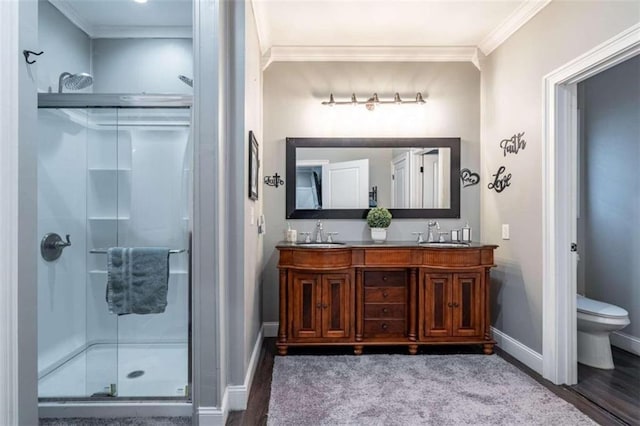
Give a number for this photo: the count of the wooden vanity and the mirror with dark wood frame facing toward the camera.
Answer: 2

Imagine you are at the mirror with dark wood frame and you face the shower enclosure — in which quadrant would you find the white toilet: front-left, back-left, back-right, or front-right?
back-left

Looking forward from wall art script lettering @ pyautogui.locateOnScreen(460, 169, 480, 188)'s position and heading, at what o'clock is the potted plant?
The potted plant is roughly at 2 o'clock from the wall art script lettering.

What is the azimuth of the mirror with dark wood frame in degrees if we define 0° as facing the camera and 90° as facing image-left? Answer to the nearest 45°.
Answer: approximately 0°

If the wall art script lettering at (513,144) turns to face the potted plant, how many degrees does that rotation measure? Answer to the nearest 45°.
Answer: approximately 45° to its right

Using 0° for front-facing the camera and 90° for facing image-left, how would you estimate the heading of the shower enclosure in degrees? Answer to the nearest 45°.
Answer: approximately 0°

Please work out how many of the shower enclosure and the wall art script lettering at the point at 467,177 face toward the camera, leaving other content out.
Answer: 2

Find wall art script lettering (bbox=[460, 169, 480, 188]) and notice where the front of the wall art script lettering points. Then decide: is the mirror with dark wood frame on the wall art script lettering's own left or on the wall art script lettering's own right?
on the wall art script lettering's own right
